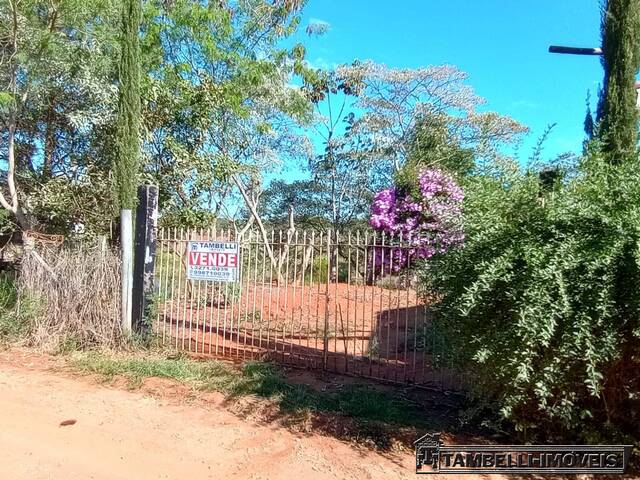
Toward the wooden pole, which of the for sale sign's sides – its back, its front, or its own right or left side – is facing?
right

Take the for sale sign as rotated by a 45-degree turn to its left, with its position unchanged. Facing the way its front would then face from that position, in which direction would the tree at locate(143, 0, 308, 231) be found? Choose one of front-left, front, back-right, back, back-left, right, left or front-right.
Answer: back-left

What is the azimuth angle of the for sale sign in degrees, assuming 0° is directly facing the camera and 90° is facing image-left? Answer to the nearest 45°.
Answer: approximately 0°

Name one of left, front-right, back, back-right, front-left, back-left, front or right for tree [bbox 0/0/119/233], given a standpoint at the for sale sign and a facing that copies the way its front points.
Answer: back-right

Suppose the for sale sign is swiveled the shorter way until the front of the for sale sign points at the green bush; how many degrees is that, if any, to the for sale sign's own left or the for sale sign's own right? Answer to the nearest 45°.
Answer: approximately 45° to the for sale sign's own left

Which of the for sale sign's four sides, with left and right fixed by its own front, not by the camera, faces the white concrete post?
right
